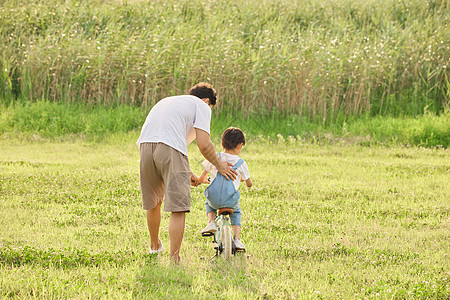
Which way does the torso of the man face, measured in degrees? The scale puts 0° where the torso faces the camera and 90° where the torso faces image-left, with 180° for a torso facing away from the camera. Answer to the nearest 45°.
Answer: approximately 225°

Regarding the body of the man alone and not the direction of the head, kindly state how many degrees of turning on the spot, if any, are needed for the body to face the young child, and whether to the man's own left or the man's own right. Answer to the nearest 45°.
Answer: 0° — they already face them

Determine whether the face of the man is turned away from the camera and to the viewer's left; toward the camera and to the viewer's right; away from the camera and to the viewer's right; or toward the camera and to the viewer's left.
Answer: away from the camera and to the viewer's right

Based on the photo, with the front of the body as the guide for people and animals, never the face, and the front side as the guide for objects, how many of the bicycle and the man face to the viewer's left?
0

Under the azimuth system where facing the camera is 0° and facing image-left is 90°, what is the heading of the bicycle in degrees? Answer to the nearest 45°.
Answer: approximately 180°
